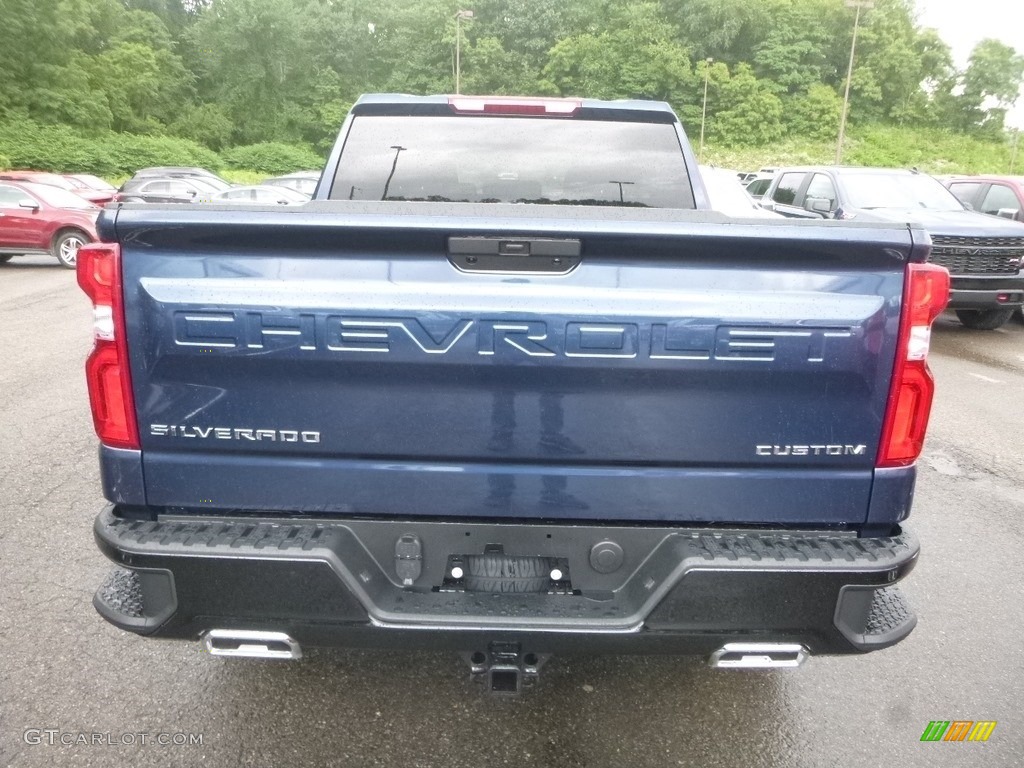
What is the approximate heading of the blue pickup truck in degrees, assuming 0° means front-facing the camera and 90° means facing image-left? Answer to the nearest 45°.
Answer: approximately 180°

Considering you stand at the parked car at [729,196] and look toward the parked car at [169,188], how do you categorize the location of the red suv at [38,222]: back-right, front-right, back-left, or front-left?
front-left

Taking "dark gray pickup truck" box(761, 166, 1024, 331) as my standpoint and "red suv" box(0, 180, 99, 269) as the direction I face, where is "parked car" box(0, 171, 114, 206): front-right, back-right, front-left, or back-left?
front-right

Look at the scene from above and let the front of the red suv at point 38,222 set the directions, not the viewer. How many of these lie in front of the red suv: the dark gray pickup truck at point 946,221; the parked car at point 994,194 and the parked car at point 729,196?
3

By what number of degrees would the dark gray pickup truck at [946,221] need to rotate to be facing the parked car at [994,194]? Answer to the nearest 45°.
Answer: approximately 135° to its left

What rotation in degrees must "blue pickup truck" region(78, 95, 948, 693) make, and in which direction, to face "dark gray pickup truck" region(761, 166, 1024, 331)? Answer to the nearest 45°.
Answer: approximately 45° to its right

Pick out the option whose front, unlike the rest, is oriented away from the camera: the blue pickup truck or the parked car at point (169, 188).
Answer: the blue pickup truck

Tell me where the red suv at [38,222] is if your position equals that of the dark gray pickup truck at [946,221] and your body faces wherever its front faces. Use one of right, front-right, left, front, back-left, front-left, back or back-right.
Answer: back-right

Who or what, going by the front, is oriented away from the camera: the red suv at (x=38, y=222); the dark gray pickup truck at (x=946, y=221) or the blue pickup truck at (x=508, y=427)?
the blue pickup truck

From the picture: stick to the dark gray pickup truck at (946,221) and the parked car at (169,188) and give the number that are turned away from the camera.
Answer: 0

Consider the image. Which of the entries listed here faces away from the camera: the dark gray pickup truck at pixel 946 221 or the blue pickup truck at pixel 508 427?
the blue pickup truck

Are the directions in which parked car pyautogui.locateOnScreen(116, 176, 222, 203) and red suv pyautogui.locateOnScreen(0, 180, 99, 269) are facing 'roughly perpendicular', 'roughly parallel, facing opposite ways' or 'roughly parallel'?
roughly parallel

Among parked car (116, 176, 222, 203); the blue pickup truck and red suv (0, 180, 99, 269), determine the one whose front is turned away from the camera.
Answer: the blue pickup truck

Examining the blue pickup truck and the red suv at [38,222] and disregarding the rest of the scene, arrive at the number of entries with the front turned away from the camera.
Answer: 1
